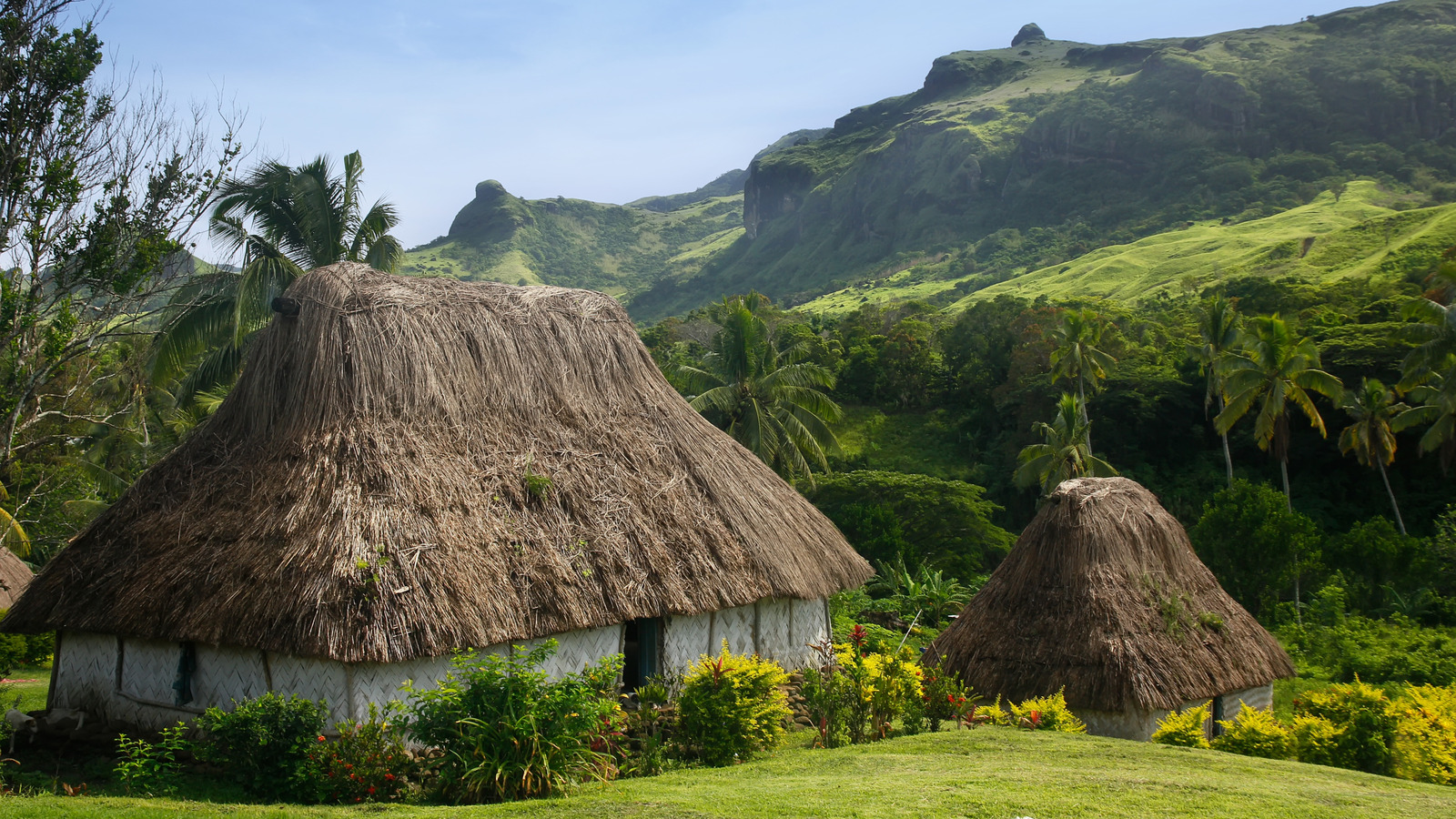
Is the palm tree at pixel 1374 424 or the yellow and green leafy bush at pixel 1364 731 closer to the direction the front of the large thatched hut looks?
the yellow and green leafy bush

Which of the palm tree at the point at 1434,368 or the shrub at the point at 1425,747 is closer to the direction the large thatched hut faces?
the shrub

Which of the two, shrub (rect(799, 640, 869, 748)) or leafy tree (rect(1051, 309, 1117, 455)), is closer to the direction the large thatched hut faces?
the shrub

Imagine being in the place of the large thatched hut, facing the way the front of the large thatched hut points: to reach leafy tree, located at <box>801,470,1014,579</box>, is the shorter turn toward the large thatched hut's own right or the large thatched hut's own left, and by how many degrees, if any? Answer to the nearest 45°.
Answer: approximately 90° to the large thatched hut's own left

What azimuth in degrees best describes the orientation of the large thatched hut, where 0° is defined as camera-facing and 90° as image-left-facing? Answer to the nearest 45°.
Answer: approximately 315°

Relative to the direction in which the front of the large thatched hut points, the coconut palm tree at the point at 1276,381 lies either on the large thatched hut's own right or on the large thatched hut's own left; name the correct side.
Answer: on the large thatched hut's own left

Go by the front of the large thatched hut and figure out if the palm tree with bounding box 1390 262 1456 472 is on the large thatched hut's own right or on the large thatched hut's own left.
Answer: on the large thatched hut's own left

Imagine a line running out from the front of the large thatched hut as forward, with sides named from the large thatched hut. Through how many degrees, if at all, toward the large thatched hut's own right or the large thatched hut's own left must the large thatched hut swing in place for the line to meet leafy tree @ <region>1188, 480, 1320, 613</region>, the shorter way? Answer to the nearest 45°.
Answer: approximately 90° to the large thatched hut's own left
